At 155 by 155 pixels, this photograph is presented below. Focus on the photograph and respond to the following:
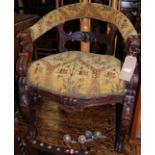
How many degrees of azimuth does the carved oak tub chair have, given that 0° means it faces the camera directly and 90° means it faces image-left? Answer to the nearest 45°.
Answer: approximately 0°
